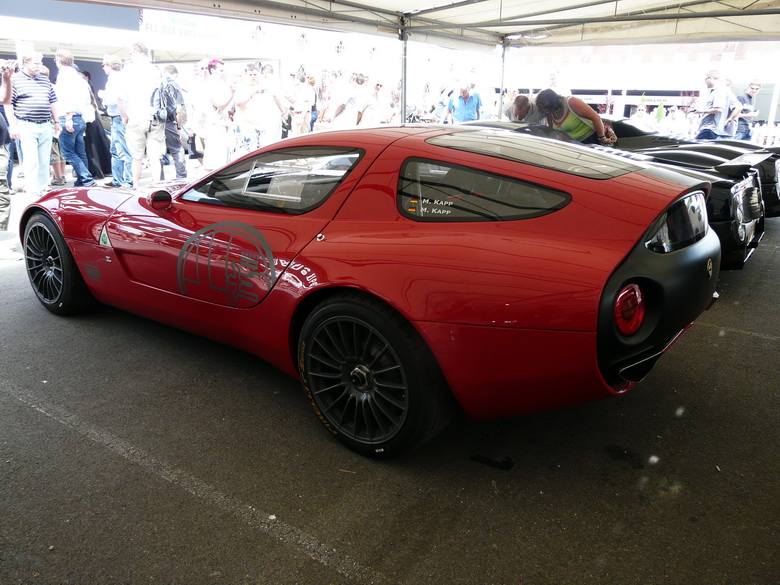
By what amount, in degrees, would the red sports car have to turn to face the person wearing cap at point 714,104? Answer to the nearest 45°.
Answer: approximately 90° to its right

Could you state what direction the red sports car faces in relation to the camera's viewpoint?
facing away from the viewer and to the left of the viewer
